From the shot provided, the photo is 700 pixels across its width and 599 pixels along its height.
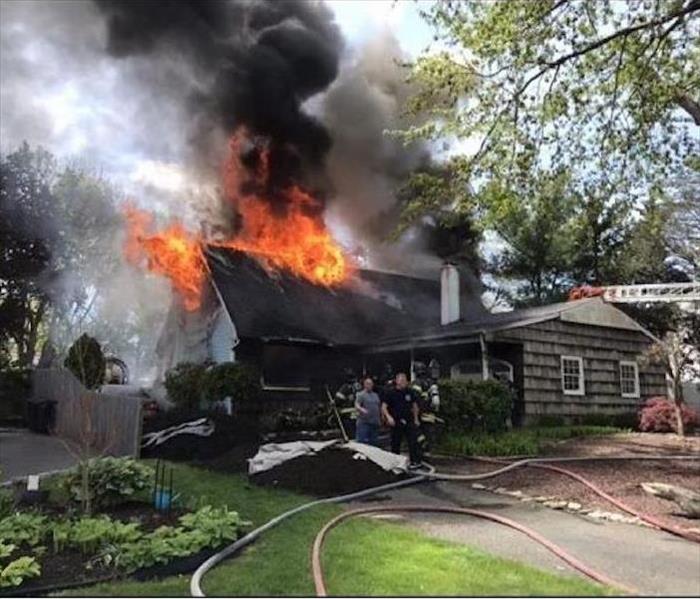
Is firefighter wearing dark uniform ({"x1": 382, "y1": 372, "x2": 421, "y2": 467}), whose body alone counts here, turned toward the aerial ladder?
no

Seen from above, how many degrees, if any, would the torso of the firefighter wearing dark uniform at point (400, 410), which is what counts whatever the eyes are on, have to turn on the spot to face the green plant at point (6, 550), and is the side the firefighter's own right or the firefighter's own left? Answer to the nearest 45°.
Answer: approximately 45° to the firefighter's own right

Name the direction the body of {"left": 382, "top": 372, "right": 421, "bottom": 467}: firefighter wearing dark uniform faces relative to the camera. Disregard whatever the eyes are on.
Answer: toward the camera

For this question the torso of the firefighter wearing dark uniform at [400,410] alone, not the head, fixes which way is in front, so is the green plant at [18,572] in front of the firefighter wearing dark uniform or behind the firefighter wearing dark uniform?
in front

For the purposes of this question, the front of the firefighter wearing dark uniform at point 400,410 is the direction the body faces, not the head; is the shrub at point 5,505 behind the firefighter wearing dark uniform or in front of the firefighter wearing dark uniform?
in front

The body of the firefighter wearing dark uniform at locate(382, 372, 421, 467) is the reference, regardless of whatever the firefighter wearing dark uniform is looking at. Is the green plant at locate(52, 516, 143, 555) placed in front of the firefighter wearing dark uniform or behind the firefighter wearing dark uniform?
in front

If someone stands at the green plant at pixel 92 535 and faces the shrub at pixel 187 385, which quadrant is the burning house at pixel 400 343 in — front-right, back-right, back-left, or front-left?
front-right

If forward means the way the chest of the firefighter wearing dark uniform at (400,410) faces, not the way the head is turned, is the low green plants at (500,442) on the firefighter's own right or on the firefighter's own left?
on the firefighter's own left

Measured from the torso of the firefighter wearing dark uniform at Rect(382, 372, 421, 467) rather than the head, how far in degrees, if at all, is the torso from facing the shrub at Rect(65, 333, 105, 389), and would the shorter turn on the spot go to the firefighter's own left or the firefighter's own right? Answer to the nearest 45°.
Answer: approximately 135° to the firefighter's own right

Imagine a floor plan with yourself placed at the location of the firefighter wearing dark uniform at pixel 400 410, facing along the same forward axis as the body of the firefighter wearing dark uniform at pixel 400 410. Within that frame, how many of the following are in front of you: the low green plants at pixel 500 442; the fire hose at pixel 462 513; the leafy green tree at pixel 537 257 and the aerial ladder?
1

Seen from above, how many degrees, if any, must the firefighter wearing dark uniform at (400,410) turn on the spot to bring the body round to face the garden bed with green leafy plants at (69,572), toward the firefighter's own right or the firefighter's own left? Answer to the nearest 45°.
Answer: approximately 45° to the firefighter's own right

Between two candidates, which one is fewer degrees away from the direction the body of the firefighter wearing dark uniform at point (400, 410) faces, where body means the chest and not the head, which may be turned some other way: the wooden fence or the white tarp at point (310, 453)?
the white tarp

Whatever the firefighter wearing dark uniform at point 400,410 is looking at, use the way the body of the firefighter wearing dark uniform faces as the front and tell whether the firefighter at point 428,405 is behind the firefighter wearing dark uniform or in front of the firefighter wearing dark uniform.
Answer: behind

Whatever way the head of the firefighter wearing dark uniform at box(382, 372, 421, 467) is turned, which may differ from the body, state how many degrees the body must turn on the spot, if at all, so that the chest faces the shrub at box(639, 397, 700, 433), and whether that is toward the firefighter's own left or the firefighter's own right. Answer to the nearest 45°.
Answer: approximately 135° to the firefighter's own left

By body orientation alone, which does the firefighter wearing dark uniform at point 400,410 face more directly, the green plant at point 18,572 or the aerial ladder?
the green plant

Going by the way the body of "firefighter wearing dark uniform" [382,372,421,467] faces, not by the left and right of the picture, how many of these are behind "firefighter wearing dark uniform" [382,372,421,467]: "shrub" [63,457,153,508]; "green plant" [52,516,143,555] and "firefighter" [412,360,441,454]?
1

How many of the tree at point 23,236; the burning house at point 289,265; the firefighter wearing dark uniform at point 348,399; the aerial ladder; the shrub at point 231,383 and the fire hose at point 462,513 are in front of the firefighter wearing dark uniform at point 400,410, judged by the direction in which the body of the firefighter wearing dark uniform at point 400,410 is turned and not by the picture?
1
